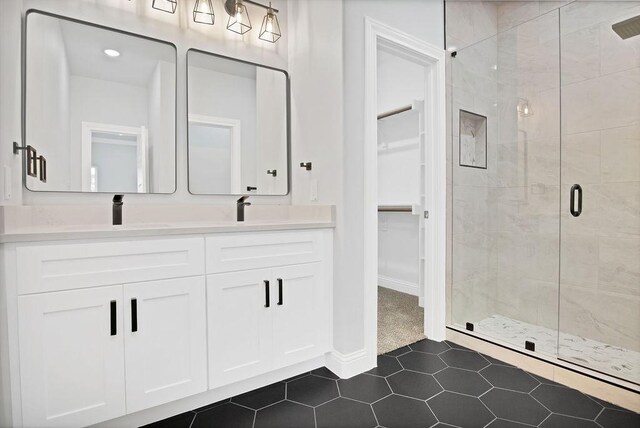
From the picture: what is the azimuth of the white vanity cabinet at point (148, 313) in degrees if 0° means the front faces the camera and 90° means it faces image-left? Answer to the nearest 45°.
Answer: approximately 315°

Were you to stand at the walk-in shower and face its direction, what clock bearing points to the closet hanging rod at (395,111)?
The closet hanging rod is roughly at 2 o'clock from the walk-in shower.

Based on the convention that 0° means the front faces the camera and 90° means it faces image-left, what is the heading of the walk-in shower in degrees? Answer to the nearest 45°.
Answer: approximately 45°

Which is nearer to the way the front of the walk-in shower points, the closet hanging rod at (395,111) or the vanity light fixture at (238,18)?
the vanity light fixture

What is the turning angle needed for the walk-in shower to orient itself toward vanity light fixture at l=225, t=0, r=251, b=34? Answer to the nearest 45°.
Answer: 0° — it already faces it
